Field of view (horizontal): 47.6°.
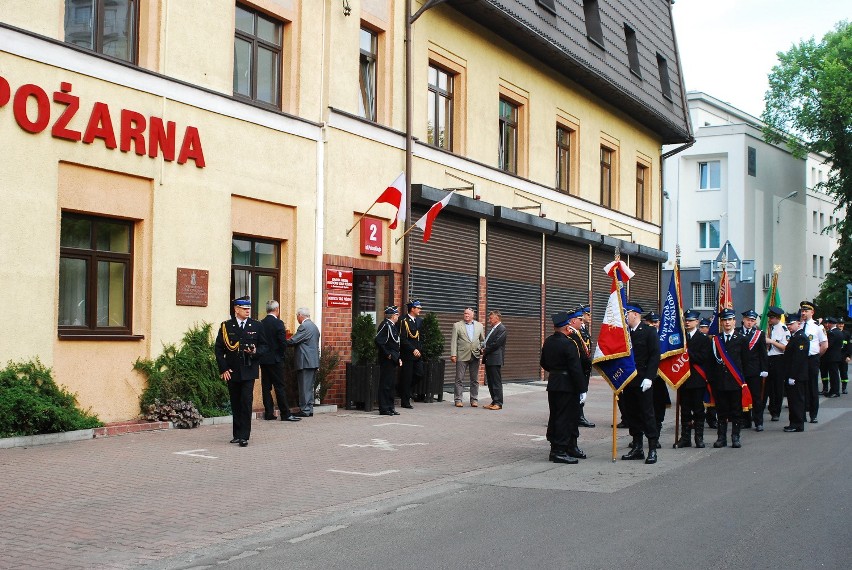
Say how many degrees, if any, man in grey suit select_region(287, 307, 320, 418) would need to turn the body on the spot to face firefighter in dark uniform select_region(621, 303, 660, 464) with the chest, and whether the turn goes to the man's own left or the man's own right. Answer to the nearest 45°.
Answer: approximately 135° to the man's own left

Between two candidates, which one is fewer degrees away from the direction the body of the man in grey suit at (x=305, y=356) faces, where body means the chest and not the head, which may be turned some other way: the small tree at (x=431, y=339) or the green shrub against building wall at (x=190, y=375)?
the green shrub against building wall

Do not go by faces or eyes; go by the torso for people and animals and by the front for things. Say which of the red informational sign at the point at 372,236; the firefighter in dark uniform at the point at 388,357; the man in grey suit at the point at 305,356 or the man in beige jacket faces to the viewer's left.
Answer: the man in grey suit

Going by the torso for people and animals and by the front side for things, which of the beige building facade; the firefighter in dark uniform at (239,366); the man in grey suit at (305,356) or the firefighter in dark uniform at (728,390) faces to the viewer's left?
the man in grey suit

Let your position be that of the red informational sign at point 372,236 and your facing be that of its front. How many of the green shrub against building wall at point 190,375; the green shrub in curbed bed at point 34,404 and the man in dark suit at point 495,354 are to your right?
2

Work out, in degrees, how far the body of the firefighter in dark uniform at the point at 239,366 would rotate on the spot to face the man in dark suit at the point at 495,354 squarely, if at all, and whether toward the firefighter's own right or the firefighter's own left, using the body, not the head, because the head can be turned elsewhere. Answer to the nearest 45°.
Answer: approximately 135° to the firefighter's own left
